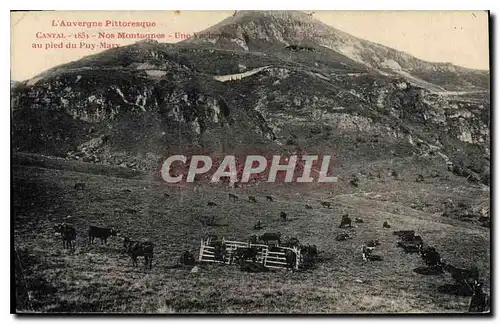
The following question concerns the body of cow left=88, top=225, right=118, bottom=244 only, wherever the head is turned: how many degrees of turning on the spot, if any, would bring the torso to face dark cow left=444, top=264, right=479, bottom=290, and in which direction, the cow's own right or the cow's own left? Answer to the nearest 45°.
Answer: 0° — it already faces it

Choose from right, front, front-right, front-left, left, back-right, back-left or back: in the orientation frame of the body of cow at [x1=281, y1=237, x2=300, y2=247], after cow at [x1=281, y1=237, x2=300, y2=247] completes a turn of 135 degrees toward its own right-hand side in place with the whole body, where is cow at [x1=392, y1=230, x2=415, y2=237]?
front-right

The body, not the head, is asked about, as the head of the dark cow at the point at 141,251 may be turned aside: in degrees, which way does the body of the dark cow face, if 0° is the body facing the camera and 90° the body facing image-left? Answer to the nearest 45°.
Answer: approximately 90°

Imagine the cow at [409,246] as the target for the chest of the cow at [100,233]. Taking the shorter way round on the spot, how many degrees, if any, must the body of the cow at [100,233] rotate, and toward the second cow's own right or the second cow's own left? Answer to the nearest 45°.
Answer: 0° — it already faces it

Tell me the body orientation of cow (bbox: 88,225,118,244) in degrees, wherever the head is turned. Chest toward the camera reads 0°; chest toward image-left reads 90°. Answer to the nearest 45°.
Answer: approximately 270°

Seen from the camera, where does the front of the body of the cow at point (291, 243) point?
to the viewer's left

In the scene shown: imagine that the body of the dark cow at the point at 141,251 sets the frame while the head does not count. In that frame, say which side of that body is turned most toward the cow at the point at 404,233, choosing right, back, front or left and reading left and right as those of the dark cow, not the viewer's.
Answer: back
